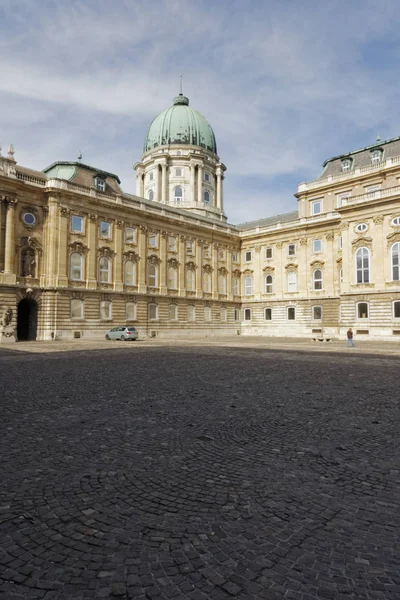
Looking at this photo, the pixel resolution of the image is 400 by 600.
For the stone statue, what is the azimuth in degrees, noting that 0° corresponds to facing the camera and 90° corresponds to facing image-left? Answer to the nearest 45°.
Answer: approximately 315°

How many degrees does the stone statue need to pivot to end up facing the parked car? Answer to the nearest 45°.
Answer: approximately 45° to its left
